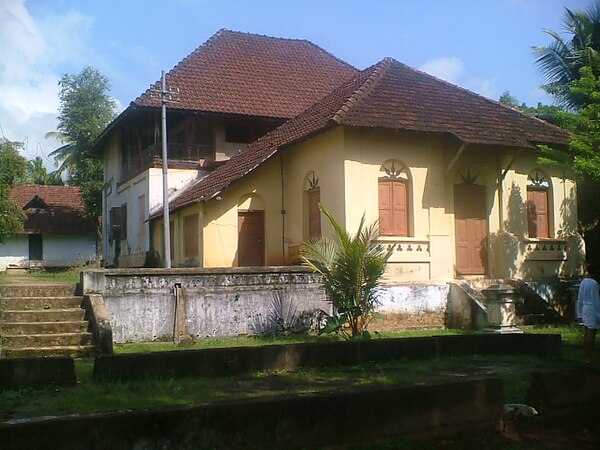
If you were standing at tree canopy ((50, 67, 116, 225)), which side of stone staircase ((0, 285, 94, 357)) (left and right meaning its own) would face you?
back

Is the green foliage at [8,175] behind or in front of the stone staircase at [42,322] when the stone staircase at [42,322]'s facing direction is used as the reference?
behind

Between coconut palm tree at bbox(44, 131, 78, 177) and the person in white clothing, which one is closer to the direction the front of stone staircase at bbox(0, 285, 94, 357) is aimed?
the person in white clothing

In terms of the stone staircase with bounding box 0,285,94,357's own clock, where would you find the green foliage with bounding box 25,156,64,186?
The green foliage is roughly at 6 o'clock from the stone staircase.

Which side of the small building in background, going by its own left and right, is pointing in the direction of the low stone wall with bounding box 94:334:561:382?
front

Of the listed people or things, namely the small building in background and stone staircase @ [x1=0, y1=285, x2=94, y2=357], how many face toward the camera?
2

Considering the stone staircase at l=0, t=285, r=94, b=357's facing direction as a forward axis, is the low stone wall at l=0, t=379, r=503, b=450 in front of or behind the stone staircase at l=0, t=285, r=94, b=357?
in front

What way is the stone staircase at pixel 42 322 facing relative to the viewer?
toward the camera

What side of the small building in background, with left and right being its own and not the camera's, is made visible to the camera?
front

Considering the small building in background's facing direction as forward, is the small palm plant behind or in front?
in front

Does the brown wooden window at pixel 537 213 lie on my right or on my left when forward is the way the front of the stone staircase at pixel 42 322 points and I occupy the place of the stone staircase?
on my left
